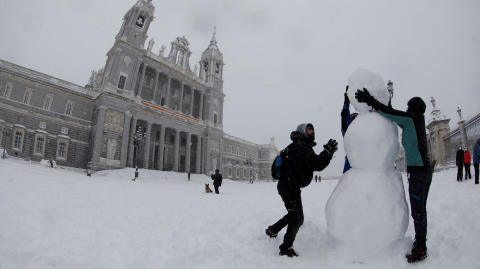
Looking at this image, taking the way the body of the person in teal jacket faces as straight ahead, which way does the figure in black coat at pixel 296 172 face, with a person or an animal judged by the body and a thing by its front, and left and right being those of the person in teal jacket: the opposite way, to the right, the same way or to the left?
the opposite way

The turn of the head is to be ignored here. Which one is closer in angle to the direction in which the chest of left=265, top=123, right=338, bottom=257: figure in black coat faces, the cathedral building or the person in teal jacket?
the person in teal jacket

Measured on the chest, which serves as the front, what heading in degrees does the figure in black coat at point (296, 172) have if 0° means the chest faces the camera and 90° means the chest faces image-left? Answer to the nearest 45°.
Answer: approximately 270°

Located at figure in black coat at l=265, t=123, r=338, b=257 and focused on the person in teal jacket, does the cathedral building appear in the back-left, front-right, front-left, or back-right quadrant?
back-left

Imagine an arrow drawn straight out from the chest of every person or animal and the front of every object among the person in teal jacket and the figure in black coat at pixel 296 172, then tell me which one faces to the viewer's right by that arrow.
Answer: the figure in black coat

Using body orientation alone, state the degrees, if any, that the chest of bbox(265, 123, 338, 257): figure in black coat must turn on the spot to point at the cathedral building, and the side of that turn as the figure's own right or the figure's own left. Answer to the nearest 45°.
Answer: approximately 135° to the figure's own left

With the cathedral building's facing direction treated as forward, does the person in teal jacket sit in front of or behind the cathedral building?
in front

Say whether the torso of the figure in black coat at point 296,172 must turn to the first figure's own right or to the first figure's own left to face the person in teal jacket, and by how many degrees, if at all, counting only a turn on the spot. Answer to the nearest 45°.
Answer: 0° — they already face them

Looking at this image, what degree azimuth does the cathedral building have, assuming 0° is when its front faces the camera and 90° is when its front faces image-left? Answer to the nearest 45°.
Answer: approximately 315°

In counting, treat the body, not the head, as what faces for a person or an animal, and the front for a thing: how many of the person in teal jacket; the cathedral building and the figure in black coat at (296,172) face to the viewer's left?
1

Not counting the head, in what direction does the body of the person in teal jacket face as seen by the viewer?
to the viewer's left

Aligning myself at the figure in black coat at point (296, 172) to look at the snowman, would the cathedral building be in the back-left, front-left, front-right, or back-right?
back-left

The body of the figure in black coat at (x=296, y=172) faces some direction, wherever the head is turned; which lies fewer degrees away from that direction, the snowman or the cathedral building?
the snowman

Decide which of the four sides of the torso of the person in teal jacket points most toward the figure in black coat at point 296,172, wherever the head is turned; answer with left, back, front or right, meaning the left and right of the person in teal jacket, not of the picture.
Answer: front

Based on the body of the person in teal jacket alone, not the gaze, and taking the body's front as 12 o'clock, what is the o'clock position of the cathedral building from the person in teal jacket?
The cathedral building is roughly at 1 o'clock from the person in teal jacket.
